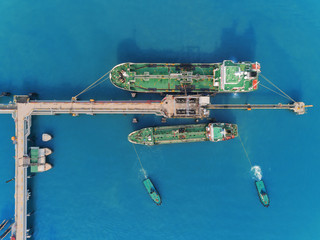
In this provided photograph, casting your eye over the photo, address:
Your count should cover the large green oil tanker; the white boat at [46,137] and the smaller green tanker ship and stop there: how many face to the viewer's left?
2

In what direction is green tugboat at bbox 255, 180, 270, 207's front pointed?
toward the camera

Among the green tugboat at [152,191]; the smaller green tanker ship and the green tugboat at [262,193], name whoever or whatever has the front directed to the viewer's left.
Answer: the smaller green tanker ship

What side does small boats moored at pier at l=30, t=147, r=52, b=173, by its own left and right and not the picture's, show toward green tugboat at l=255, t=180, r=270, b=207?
front

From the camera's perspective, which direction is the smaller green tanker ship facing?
to the viewer's left

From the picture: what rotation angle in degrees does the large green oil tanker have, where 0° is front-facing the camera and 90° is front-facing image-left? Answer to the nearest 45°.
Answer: approximately 90°

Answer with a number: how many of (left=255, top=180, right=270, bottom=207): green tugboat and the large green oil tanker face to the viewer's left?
1

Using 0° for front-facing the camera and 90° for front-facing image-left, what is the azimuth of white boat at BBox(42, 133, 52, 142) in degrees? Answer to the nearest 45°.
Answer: approximately 270°

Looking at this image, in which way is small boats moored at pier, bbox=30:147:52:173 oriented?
to the viewer's right
